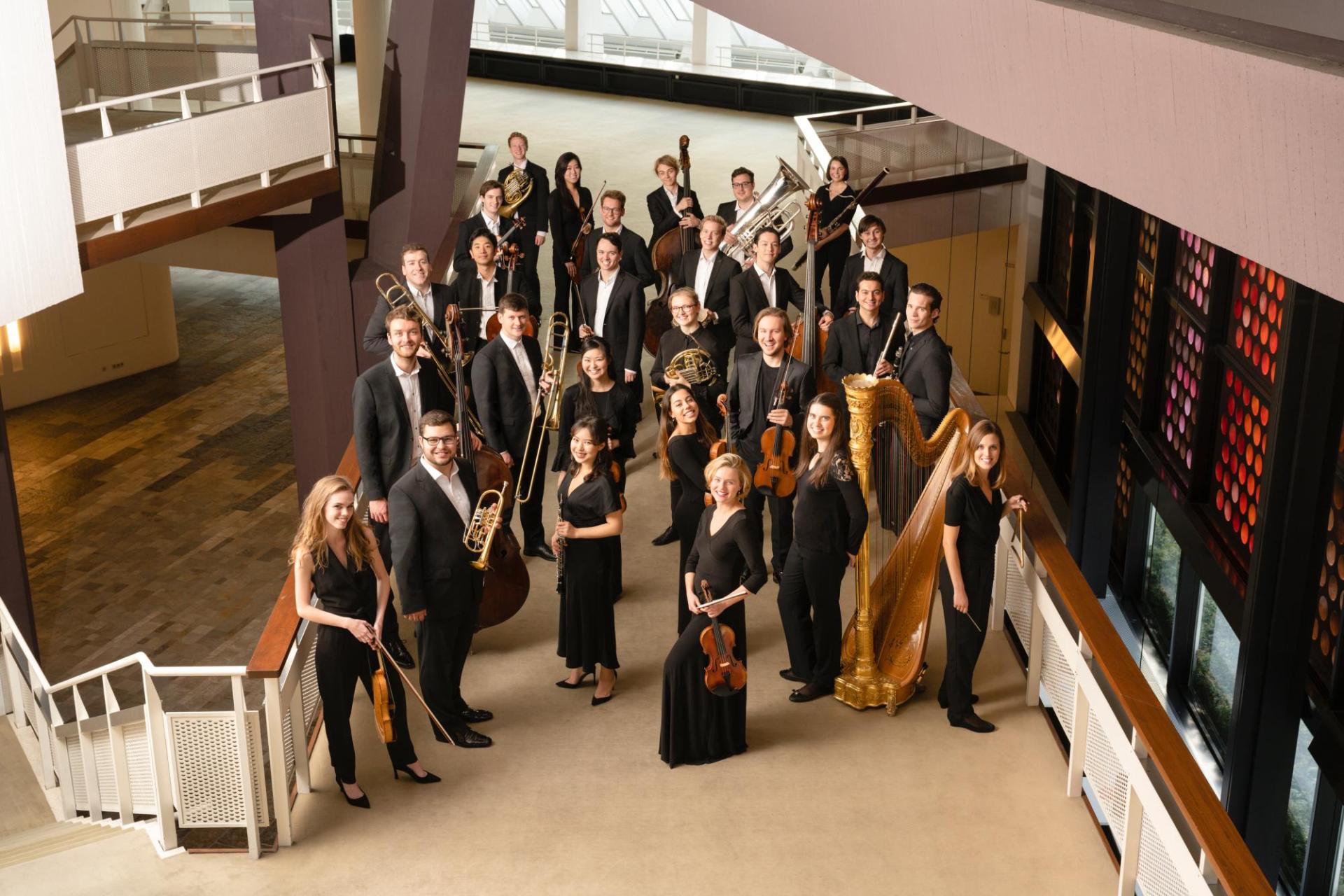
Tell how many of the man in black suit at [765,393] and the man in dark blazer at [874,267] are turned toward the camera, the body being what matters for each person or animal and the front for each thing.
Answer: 2

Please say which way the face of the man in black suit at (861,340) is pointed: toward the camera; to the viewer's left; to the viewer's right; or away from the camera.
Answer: toward the camera

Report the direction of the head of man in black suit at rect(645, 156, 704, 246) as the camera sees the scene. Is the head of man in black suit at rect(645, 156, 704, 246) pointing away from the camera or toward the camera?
toward the camera

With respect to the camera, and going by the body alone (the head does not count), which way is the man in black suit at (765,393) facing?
toward the camera

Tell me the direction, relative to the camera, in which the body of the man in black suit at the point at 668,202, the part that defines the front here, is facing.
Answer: toward the camera

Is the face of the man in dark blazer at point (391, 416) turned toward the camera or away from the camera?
toward the camera

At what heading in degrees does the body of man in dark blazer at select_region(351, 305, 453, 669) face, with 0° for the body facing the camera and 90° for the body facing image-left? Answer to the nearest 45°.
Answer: approximately 315°

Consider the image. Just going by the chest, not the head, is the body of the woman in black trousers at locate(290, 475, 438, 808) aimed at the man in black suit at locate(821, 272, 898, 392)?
no

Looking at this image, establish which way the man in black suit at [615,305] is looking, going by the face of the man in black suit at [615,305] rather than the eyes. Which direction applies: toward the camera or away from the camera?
toward the camera

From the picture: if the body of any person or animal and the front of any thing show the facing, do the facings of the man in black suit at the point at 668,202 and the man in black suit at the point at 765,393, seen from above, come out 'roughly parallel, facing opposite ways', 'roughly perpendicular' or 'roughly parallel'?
roughly parallel

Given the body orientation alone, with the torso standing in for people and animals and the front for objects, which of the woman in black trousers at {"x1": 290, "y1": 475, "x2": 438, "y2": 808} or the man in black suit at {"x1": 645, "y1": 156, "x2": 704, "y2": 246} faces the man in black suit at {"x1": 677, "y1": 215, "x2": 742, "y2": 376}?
the man in black suit at {"x1": 645, "y1": 156, "x2": 704, "y2": 246}

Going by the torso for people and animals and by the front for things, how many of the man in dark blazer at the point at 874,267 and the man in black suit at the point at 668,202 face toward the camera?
2

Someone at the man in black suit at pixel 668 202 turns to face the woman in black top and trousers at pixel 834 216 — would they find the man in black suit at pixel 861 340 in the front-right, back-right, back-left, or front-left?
front-right

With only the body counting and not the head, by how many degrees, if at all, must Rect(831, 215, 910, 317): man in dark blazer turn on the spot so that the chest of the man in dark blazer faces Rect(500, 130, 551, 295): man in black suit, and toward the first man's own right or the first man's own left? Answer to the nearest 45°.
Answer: approximately 135° to the first man's own right

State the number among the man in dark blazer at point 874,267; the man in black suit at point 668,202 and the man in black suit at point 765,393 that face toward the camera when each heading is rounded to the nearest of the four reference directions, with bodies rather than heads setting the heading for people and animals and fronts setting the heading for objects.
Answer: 3

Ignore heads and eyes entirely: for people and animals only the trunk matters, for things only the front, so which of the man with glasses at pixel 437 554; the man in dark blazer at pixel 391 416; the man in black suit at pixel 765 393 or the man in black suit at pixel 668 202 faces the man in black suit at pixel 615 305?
the man in black suit at pixel 668 202

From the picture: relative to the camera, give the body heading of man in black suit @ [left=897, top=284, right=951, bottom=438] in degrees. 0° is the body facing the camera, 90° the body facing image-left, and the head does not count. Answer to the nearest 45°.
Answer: approximately 45°
